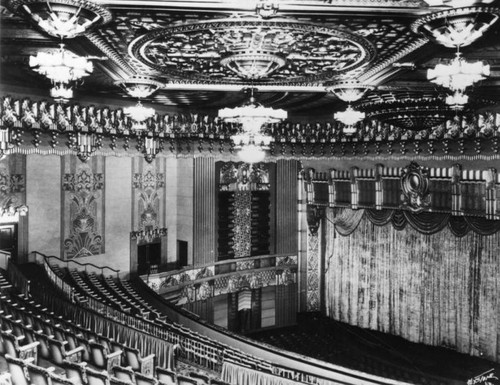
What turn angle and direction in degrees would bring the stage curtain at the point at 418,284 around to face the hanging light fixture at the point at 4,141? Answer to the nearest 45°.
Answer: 0° — it already faces it

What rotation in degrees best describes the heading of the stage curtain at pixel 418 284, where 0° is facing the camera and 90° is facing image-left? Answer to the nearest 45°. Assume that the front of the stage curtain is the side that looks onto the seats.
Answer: approximately 45°

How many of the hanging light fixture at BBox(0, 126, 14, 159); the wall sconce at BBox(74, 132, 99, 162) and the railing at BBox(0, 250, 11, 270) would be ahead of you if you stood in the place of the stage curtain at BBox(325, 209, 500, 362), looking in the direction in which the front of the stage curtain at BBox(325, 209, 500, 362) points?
3

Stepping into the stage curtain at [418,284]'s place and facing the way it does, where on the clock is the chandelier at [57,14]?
The chandelier is roughly at 11 o'clock from the stage curtain.

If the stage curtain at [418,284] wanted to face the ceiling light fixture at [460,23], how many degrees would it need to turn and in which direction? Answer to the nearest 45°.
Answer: approximately 45° to its left

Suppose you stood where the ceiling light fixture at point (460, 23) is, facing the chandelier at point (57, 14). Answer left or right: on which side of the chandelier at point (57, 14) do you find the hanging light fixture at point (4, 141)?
right
